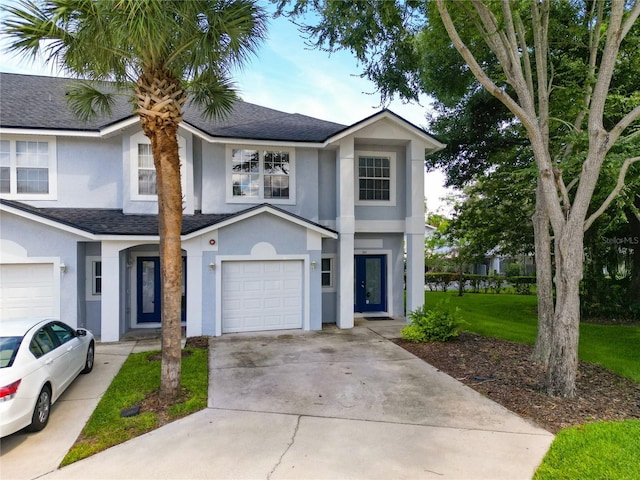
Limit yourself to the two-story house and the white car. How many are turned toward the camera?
1

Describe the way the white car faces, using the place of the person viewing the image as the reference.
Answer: facing away from the viewer and to the right of the viewer

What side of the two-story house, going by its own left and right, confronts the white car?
front

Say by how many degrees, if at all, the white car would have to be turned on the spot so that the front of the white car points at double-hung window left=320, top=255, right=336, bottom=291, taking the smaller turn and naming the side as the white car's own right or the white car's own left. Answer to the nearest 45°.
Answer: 0° — it already faces it

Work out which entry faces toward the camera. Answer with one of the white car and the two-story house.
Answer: the two-story house

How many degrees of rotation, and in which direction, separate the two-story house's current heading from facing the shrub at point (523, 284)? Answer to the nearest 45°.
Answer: approximately 135° to its left

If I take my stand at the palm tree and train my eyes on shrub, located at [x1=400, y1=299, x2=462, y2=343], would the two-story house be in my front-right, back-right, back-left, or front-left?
front-left

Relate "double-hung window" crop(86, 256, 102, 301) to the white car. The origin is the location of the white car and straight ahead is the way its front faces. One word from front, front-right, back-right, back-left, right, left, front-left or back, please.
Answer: front-left

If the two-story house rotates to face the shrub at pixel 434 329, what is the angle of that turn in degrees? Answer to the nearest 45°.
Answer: approximately 45° to its left

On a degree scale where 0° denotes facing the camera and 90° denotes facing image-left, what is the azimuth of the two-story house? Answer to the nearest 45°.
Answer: approximately 0°

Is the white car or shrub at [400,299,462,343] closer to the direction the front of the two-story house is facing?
the white car
